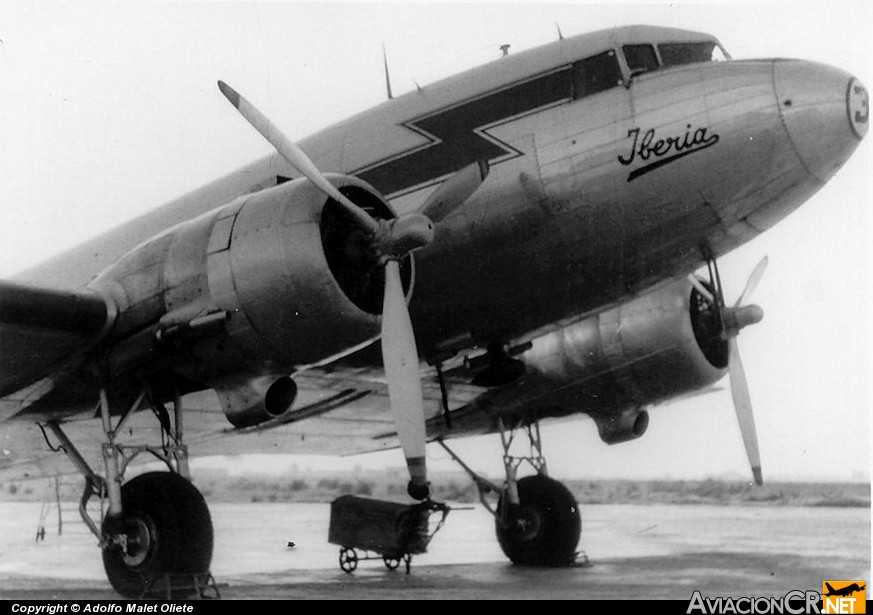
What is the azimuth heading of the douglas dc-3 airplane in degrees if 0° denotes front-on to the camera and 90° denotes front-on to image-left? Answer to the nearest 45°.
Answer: approximately 315°
